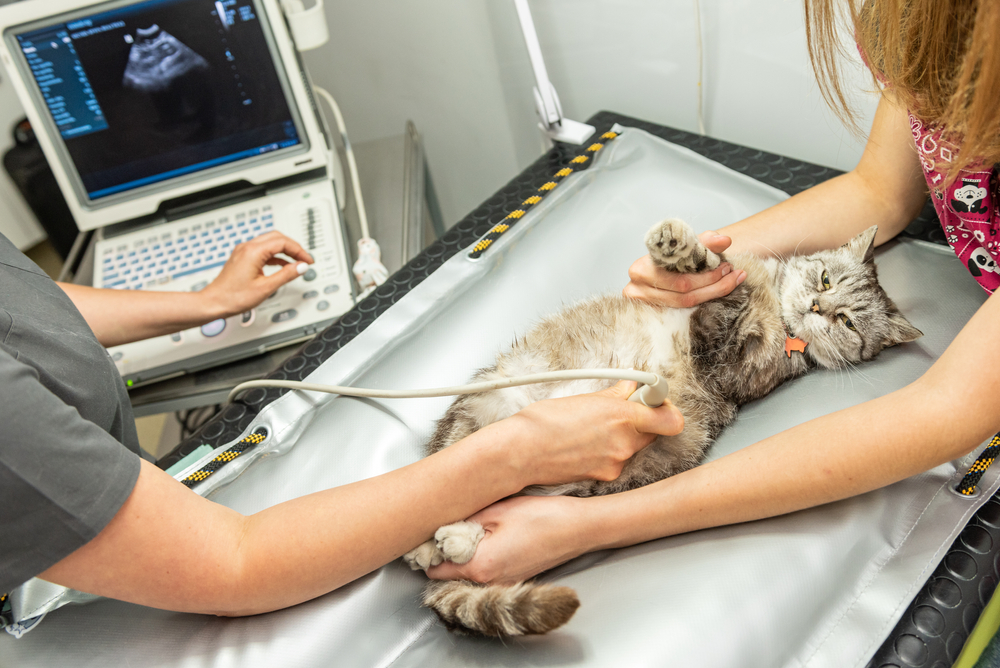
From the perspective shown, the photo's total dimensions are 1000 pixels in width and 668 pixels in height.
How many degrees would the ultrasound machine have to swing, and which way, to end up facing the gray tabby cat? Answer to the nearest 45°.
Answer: approximately 45° to its left

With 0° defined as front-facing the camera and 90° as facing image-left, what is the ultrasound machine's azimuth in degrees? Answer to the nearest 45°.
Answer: approximately 0°

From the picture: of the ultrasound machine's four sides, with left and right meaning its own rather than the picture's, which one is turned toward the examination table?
front

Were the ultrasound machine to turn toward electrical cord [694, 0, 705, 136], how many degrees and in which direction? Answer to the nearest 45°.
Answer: approximately 90° to its left
